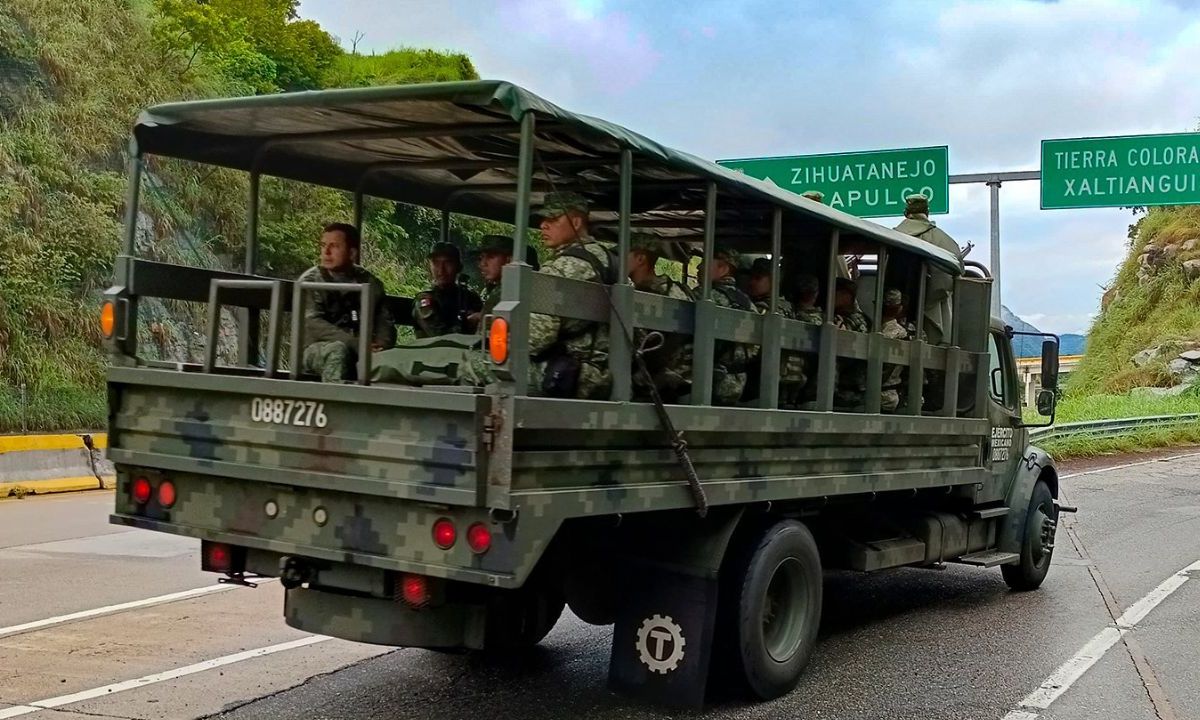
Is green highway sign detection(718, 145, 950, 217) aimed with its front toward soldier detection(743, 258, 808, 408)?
yes

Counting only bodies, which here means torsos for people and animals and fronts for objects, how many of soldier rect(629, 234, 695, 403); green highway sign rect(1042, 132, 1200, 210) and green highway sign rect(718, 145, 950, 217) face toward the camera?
2

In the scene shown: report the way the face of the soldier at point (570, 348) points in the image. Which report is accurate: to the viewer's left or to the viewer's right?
to the viewer's left

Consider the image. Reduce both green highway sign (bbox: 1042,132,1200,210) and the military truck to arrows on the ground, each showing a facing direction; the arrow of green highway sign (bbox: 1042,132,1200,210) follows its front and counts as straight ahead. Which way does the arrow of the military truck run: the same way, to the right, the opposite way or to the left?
the opposite way

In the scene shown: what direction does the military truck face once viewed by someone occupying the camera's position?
facing away from the viewer and to the right of the viewer

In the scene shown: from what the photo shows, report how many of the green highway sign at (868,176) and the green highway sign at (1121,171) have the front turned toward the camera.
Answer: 2

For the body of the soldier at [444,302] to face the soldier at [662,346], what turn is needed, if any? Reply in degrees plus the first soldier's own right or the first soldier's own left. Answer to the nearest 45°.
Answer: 0° — they already face them
